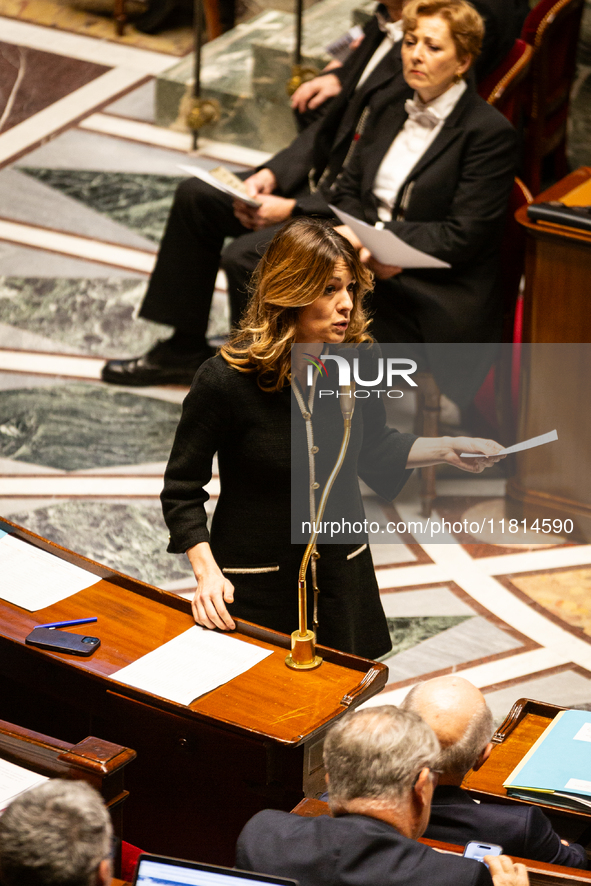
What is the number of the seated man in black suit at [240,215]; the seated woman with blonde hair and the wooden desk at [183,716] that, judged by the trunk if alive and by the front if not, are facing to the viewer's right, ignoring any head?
0

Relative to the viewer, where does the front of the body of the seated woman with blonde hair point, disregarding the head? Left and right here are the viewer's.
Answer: facing the viewer and to the left of the viewer

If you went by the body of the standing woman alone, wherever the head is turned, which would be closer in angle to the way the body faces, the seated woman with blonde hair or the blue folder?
the blue folder

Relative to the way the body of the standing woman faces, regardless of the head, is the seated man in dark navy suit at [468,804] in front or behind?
in front

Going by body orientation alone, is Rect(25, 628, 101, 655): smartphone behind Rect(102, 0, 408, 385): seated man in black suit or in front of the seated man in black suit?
in front

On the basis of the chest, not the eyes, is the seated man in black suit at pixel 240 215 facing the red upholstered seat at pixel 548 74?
no

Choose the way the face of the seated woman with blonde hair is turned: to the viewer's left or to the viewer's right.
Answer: to the viewer's left

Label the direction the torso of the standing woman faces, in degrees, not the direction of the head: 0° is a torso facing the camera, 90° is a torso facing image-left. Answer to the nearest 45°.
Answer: approximately 315°

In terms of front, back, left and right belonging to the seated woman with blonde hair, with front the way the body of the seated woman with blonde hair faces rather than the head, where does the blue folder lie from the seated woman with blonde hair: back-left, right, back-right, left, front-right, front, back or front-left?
front-left

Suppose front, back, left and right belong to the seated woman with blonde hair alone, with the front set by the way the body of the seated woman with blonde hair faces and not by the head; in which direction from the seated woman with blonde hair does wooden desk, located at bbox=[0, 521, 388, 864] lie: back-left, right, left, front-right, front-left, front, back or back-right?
front-left

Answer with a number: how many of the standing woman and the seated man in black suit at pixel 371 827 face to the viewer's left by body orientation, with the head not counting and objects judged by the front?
0

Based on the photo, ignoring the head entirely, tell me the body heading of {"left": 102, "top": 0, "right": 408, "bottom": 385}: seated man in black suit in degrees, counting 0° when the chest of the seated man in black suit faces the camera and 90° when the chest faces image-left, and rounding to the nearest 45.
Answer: approximately 45°

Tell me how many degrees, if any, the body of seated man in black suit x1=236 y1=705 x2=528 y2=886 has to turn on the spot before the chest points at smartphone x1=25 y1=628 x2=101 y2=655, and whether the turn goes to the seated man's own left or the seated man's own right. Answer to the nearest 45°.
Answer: approximately 90° to the seated man's own left
